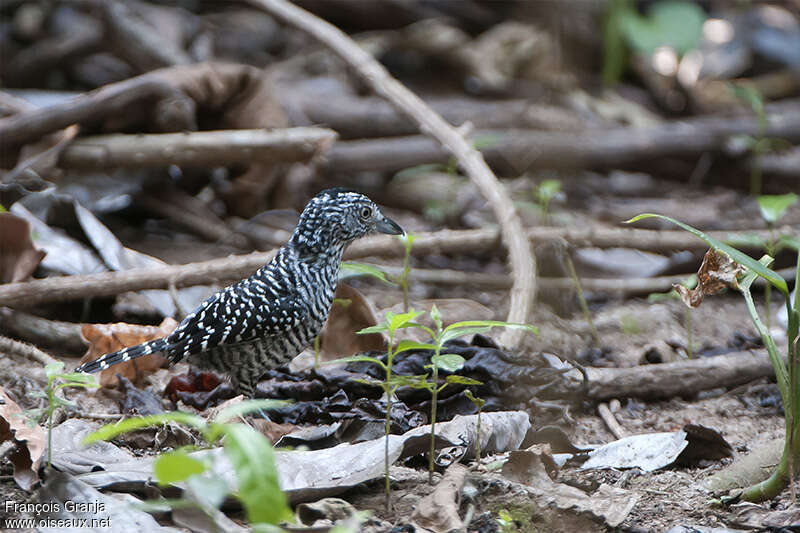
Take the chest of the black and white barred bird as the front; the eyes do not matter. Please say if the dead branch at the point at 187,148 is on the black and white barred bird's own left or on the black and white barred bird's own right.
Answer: on the black and white barred bird's own left

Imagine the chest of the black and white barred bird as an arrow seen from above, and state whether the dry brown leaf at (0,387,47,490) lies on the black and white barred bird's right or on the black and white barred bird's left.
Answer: on the black and white barred bird's right

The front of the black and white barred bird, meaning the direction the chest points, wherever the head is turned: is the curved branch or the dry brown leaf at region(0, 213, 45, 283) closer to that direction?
the curved branch

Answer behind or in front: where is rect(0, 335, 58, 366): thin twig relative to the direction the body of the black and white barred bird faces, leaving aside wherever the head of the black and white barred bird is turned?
behind

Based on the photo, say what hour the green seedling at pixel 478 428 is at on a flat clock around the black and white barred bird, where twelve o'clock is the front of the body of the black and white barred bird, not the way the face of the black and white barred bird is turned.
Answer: The green seedling is roughly at 2 o'clock from the black and white barred bird.

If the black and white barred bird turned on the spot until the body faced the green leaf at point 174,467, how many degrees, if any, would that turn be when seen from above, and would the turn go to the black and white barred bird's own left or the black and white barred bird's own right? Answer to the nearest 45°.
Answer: approximately 90° to the black and white barred bird's own right

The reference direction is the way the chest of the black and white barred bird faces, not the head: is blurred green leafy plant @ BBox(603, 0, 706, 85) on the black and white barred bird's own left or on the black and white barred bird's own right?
on the black and white barred bird's own left

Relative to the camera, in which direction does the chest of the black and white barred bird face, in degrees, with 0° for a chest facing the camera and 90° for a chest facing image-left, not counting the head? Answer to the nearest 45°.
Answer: approximately 270°

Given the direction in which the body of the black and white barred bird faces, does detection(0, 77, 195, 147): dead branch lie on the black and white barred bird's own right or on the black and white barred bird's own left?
on the black and white barred bird's own left

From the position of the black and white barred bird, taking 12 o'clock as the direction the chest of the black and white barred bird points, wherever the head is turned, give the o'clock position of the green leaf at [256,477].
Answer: The green leaf is roughly at 3 o'clock from the black and white barred bird.
